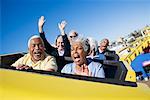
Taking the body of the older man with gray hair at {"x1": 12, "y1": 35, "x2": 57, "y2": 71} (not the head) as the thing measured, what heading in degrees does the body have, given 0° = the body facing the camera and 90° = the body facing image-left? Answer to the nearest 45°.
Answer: approximately 0°
